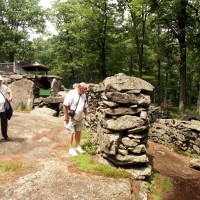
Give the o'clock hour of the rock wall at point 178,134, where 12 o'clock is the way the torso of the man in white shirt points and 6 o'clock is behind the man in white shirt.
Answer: The rock wall is roughly at 9 o'clock from the man in white shirt.

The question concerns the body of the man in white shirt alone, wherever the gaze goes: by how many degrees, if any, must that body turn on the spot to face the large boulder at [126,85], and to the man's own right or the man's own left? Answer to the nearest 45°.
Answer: approximately 45° to the man's own left

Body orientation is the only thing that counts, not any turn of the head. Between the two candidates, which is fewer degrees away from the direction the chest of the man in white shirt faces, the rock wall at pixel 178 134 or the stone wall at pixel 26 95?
the rock wall

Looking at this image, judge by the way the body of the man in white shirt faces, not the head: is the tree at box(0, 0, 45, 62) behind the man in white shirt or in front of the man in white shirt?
behind

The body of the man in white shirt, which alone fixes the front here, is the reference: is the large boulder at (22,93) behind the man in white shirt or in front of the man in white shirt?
behind
